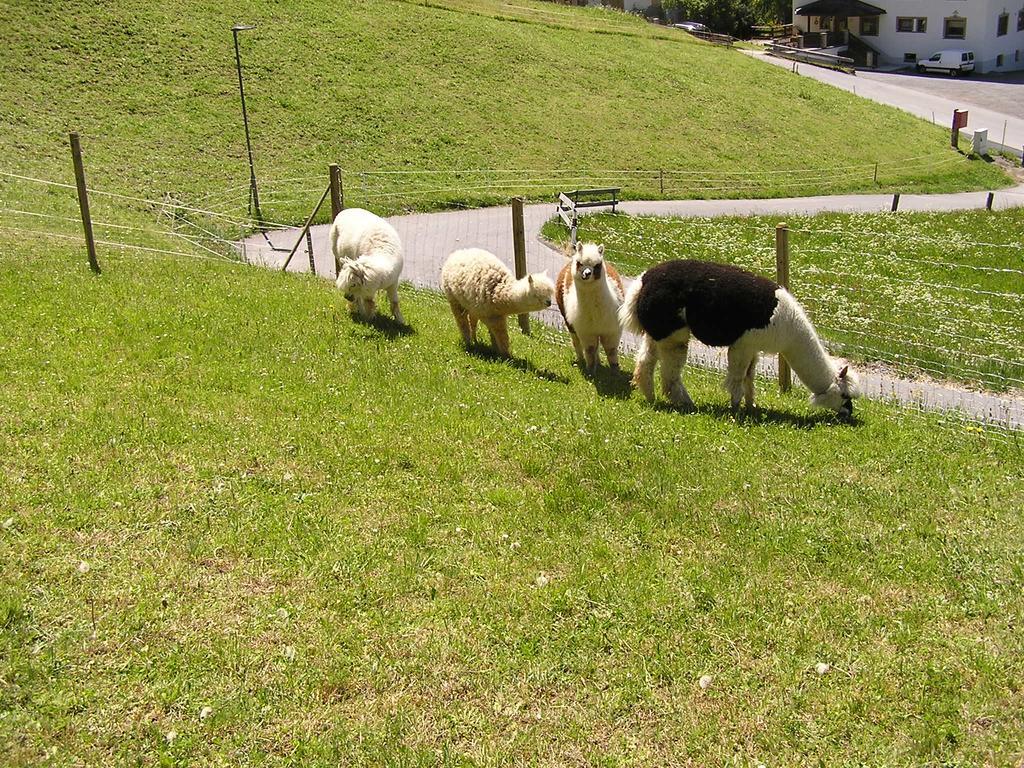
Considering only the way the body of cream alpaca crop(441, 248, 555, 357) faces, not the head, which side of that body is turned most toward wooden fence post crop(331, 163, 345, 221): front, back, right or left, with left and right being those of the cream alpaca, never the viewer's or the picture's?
back

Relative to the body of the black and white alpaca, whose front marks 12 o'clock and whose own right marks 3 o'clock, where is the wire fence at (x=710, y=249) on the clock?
The wire fence is roughly at 9 o'clock from the black and white alpaca.

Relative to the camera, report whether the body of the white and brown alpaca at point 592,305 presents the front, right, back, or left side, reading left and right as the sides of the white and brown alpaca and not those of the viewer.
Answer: front

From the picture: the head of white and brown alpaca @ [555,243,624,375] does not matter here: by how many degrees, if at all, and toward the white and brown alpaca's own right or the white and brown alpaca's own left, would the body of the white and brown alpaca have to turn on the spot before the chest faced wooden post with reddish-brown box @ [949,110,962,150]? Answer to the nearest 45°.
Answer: approximately 135° to the white and brown alpaca's own left

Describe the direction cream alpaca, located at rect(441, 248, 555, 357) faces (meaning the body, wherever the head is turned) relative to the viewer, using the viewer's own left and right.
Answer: facing the viewer and to the right of the viewer

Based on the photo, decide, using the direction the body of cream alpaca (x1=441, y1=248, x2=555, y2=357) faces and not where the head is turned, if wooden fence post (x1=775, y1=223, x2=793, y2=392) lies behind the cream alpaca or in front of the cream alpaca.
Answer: in front

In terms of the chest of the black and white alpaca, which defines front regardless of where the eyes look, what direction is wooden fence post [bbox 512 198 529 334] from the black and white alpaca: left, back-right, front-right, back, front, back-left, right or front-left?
back-left

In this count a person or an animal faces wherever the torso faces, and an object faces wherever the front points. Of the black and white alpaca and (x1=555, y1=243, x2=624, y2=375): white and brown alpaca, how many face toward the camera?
1

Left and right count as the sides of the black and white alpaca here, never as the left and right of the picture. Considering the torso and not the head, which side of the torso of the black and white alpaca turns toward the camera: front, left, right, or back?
right

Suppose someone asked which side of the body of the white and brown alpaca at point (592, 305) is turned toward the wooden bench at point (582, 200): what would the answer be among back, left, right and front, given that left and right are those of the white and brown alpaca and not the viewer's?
back

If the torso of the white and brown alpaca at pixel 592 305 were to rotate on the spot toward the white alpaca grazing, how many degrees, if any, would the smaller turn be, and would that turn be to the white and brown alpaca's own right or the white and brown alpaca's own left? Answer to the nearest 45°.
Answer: approximately 135° to the white and brown alpaca's own right

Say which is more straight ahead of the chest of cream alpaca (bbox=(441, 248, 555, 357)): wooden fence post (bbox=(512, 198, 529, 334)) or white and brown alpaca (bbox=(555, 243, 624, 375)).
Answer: the white and brown alpaca

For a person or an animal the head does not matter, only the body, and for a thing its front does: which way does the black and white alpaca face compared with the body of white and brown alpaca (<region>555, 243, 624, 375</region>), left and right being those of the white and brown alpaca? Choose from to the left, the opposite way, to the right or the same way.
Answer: to the left

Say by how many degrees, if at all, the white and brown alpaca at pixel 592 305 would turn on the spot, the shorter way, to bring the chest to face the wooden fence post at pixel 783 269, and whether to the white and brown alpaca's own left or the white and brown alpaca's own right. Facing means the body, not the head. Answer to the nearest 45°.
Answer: approximately 90° to the white and brown alpaca's own left

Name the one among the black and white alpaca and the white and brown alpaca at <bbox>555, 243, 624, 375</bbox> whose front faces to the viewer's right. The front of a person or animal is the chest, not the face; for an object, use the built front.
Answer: the black and white alpaca
